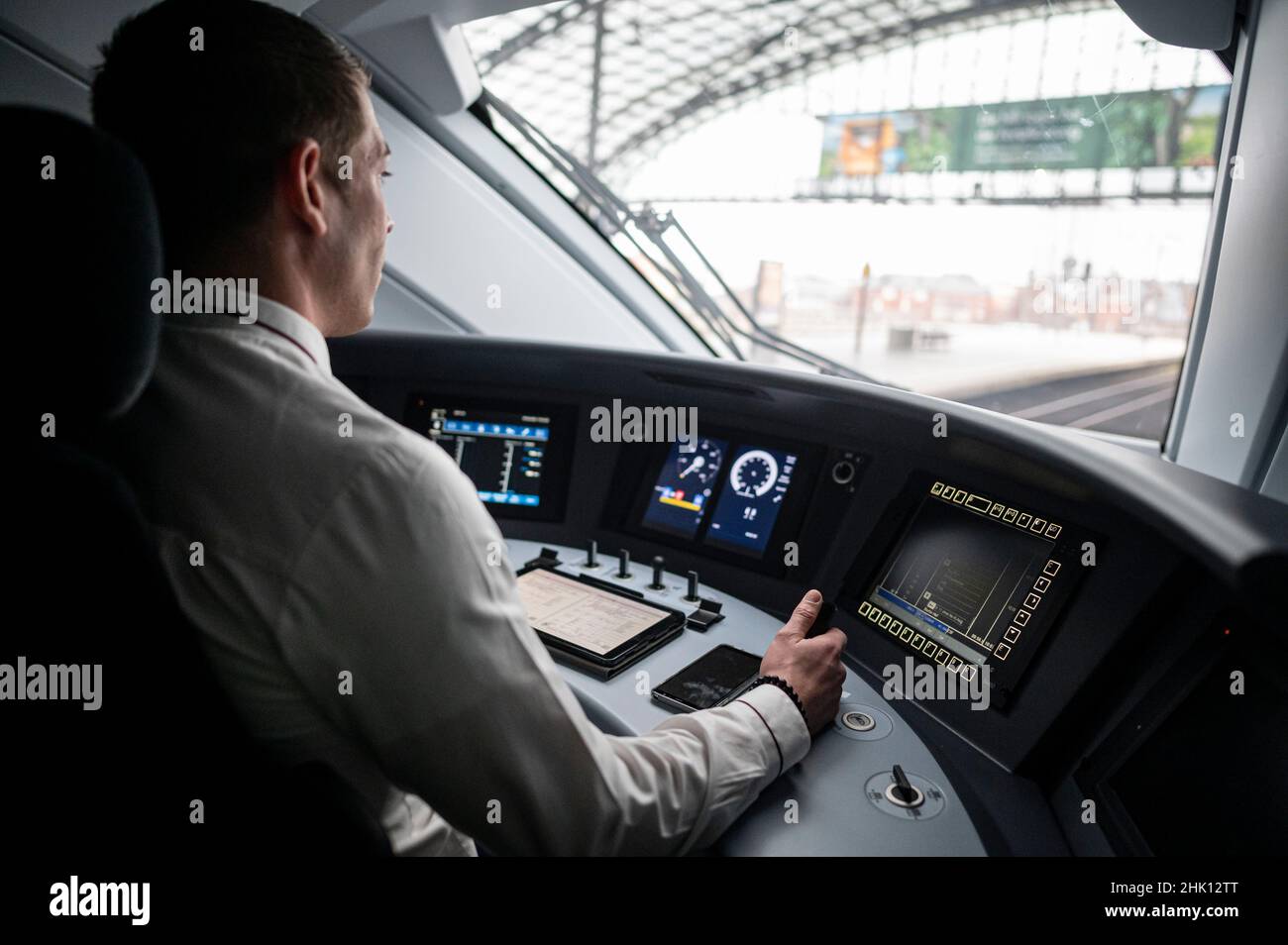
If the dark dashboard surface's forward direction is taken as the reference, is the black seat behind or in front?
in front

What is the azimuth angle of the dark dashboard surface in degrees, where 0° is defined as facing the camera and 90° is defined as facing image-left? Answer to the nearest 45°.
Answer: approximately 45°
